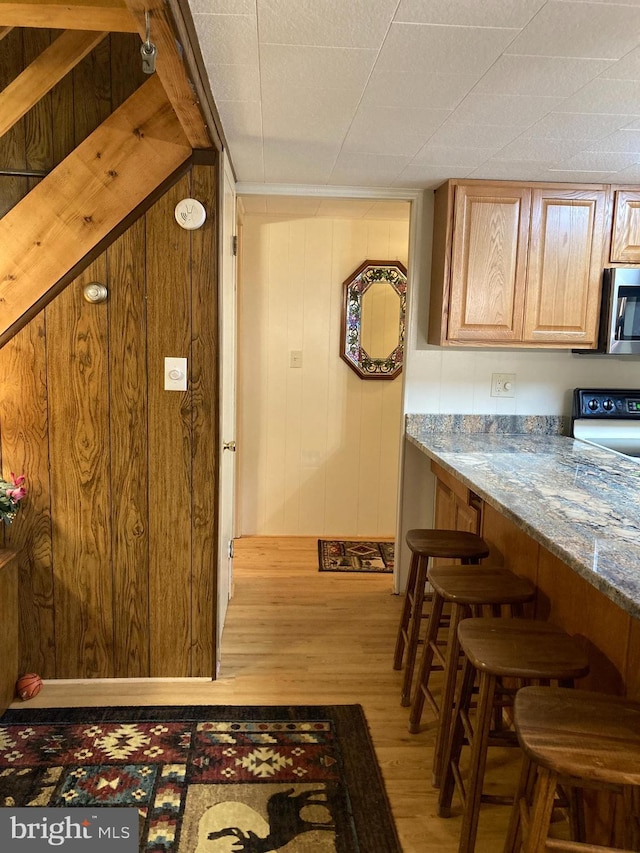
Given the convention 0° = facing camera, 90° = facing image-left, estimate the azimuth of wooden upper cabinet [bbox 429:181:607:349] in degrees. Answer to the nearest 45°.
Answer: approximately 0°

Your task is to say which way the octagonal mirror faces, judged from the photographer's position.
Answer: facing the viewer

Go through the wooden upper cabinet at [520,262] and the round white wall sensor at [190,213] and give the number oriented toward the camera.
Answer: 2

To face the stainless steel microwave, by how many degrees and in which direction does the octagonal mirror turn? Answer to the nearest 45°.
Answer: approximately 45° to its left

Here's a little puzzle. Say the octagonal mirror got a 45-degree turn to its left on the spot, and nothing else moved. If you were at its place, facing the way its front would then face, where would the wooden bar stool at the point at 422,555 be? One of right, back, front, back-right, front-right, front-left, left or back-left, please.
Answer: front-right

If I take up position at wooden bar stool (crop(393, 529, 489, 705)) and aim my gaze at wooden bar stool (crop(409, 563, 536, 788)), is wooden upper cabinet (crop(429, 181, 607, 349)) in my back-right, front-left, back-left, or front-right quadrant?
back-left

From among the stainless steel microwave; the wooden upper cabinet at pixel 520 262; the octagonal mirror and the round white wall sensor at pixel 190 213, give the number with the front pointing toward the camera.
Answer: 4

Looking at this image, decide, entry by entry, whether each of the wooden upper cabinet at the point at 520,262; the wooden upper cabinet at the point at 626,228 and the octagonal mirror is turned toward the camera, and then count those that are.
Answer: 3

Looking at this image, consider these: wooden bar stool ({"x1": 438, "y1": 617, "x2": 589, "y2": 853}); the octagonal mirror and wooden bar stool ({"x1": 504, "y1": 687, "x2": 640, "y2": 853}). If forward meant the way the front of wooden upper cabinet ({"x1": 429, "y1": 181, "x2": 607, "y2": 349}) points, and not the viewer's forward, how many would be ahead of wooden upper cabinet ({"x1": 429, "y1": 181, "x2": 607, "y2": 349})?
2

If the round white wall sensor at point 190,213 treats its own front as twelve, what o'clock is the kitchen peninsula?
The kitchen peninsula is roughly at 10 o'clock from the round white wall sensor.

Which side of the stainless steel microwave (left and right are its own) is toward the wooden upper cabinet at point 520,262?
right

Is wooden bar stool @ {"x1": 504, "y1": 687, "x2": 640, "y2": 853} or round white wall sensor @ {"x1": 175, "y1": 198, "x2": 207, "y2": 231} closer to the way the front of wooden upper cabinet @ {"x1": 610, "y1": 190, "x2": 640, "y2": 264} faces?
the wooden bar stool
